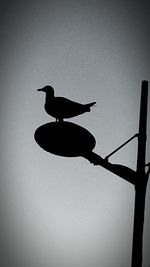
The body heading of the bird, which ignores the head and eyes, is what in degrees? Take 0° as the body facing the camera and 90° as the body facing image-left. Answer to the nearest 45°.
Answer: approximately 90°
